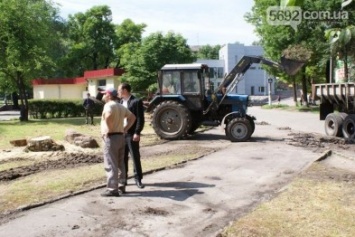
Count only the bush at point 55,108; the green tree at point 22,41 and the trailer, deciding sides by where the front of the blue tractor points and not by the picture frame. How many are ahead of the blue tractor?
1

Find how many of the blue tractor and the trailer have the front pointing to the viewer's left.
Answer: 0

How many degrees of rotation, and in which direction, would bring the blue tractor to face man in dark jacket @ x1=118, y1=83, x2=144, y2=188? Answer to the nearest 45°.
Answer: approximately 90° to its right

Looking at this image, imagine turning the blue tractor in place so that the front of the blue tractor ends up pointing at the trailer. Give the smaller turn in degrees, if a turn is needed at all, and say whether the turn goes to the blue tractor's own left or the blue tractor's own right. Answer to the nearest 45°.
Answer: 0° — it already faces it

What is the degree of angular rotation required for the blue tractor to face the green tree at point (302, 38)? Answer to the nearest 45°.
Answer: approximately 90° to its left

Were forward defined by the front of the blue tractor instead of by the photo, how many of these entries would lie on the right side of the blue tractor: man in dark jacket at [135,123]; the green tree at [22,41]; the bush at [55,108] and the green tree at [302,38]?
1

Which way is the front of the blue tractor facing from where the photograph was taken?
facing to the right of the viewer

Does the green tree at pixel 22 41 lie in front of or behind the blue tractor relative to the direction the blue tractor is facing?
behind
